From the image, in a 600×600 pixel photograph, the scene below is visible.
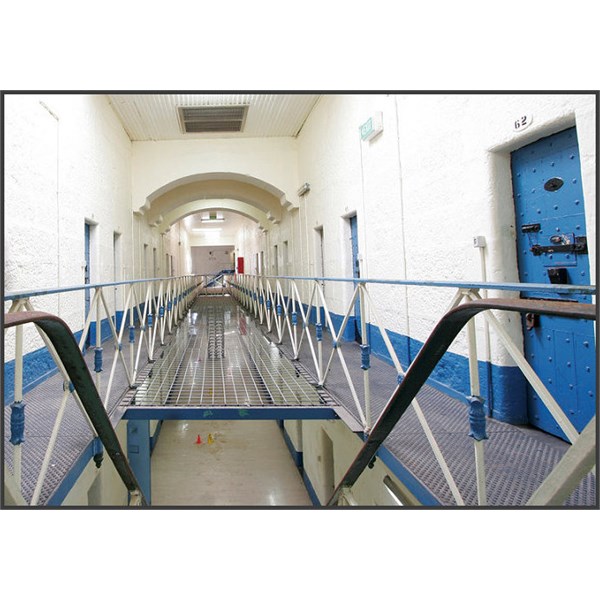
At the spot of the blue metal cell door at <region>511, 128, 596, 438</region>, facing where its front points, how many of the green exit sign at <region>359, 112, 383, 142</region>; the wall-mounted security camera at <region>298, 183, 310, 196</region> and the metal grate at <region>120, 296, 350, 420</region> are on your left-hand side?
0

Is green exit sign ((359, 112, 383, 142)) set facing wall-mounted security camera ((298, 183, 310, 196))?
no

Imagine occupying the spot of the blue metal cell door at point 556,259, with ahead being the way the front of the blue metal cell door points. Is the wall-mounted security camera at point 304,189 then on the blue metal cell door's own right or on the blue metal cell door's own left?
on the blue metal cell door's own right

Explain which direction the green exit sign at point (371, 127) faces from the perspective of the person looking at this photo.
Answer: facing the viewer and to the left of the viewer

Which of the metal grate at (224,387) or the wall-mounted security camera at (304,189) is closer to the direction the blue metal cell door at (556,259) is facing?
the metal grate

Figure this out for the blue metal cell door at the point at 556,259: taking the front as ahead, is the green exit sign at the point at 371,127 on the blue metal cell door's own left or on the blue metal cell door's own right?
on the blue metal cell door's own right

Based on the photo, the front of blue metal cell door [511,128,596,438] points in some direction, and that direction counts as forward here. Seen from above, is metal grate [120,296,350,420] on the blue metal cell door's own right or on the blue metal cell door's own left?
on the blue metal cell door's own right

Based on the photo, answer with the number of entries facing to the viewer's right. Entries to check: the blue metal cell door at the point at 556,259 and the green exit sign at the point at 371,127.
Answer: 0

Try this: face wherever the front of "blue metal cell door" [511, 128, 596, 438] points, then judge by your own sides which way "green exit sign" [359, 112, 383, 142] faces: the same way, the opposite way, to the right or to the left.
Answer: the same way

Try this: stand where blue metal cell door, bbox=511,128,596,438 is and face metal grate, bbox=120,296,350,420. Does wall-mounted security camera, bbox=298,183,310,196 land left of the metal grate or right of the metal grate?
right
